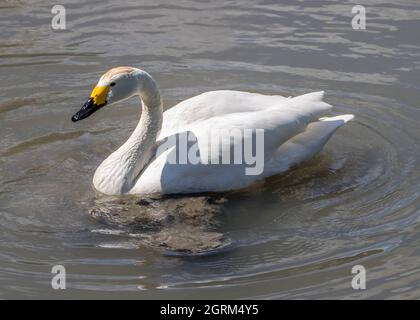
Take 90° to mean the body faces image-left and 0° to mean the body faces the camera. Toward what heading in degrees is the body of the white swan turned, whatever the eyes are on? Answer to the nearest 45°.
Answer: approximately 90°
